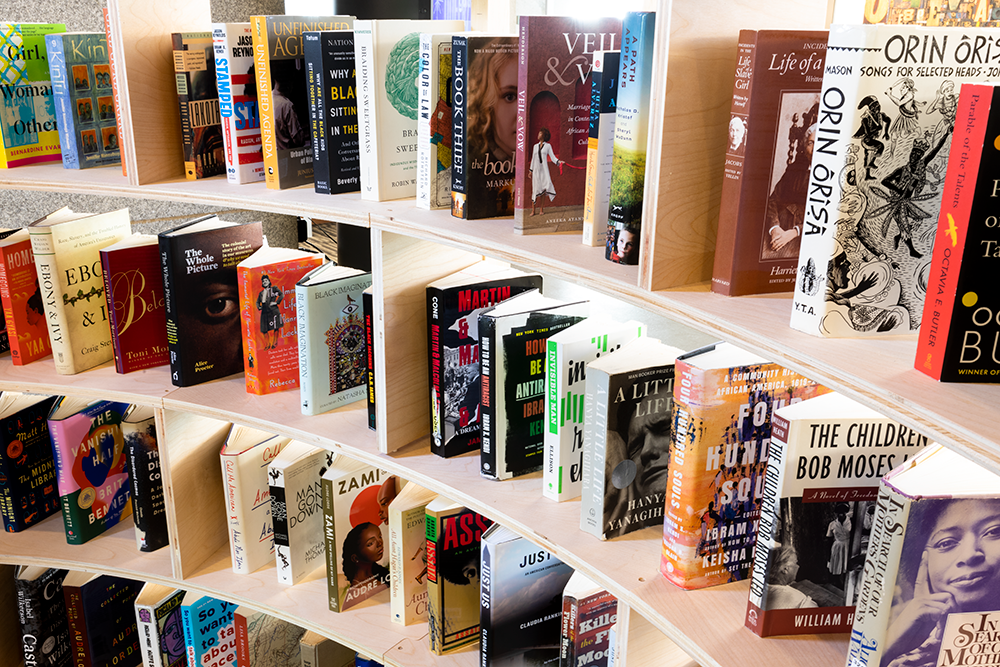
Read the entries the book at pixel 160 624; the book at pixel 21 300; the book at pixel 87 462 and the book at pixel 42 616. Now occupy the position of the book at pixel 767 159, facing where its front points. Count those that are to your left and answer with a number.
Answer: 0

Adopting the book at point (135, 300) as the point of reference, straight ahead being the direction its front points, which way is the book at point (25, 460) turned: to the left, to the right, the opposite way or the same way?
the same way

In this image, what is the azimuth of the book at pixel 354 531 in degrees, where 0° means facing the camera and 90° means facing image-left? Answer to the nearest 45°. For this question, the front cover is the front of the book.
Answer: approximately 315°

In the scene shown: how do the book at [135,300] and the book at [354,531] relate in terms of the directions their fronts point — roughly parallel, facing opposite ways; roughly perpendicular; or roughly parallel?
roughly parallel

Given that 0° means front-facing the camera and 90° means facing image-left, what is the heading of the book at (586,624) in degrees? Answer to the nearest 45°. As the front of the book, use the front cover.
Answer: approximately 315°

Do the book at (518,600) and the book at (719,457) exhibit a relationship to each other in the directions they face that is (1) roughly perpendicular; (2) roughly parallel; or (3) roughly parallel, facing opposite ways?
roughly parallel

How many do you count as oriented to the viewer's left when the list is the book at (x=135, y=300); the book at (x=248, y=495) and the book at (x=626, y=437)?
0

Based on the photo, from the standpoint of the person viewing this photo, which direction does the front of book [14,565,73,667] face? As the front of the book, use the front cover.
facing the viewer and to the right of the viewer

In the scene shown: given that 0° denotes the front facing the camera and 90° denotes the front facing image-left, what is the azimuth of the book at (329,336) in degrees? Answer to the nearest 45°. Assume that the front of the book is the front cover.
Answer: approximately 315°

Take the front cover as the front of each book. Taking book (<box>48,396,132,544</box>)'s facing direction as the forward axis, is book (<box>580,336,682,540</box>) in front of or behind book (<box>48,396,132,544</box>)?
in front

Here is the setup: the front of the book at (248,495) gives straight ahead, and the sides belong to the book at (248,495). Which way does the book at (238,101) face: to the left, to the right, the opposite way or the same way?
the same way
